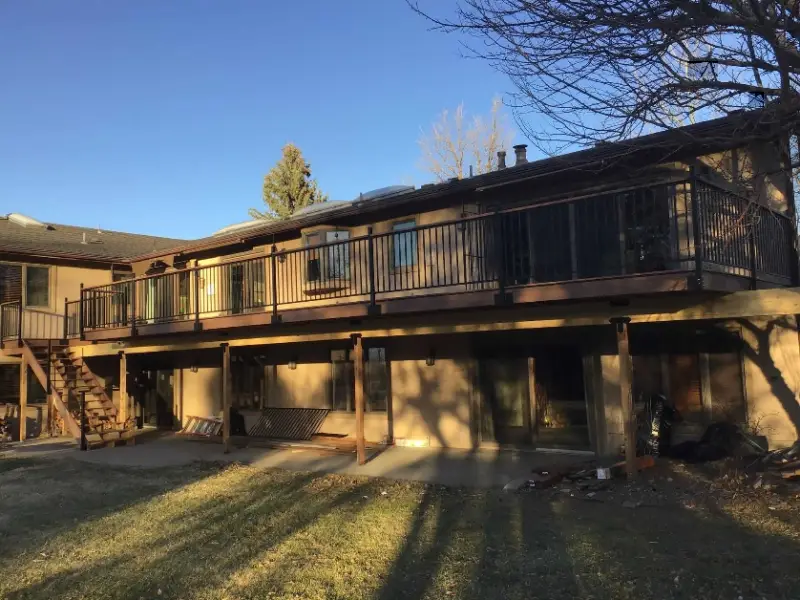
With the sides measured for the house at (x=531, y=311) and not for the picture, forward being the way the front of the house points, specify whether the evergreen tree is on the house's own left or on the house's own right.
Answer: on the house's own right

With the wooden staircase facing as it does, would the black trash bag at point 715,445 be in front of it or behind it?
in front

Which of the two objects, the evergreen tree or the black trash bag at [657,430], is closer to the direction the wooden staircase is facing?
the black trash bag

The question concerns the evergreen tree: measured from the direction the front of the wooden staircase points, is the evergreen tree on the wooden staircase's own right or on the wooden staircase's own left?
on the wooden staircase's own left

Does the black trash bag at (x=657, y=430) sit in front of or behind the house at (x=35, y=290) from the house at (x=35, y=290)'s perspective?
in front

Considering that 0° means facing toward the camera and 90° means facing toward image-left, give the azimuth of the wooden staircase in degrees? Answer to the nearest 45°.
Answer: approximately 315°
